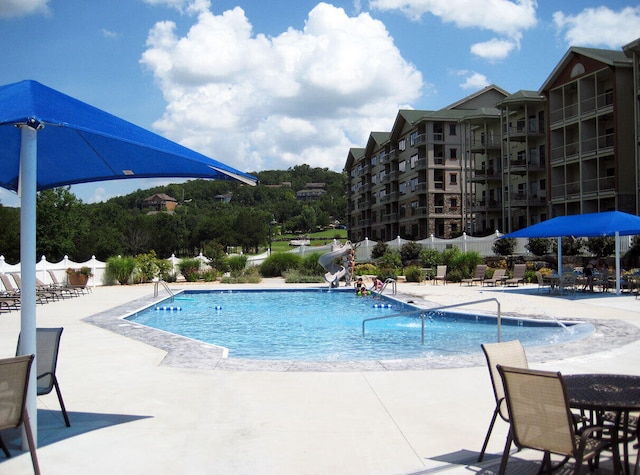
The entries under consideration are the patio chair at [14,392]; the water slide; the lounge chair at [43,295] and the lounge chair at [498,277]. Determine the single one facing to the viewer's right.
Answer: the lounge chair at [43,295]

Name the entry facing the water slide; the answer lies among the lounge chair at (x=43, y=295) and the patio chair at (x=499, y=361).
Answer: the lounge chair at (x=43, y=295)

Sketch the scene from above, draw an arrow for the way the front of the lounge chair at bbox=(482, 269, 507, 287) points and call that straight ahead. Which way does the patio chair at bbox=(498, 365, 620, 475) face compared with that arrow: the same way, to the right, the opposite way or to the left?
the opposite way

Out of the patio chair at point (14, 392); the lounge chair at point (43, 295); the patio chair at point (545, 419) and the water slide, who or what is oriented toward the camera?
the water slide

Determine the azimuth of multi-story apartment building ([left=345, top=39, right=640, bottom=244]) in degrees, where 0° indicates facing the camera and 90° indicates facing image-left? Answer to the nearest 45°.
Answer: approximately 45°

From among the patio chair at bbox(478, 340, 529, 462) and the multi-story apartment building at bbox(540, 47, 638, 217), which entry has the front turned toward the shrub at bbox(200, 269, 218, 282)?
the multi-story apartment building

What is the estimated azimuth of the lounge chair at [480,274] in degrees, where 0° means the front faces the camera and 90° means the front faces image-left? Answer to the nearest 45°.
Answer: approximately 45°

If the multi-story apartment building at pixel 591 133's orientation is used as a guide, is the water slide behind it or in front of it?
in front

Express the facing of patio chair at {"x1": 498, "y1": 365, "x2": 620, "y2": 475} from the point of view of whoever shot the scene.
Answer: facing away from the viewer and to the right of the viewer

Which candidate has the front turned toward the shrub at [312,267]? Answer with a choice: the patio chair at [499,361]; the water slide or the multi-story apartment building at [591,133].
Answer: the multi-story apartment building

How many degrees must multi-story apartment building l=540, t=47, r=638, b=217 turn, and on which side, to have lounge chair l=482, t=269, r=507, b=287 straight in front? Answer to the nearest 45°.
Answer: approximately 45° to its left

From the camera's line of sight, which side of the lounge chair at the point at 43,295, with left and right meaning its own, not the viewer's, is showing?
right

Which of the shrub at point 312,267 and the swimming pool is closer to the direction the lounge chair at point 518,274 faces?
the swimming pool
